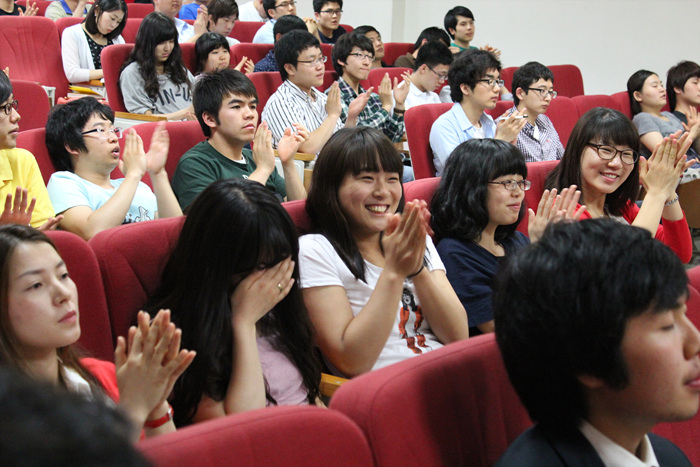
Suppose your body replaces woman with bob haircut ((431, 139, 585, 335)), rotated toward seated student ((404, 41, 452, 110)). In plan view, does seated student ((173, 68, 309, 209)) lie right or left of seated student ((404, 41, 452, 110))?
left

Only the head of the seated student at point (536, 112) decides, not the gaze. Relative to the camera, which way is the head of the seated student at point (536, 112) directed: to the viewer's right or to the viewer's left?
to the viewer's right

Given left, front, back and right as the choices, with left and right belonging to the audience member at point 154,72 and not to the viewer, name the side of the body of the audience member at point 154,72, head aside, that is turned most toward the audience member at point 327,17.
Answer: left

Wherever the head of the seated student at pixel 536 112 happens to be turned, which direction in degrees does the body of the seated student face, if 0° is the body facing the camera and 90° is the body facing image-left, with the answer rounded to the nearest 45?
approximately 315°

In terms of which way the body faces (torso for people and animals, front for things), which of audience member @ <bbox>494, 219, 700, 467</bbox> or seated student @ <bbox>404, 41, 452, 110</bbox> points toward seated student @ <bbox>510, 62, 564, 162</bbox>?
seated student @ <bbox>404, 41, 452, 110</bbox>

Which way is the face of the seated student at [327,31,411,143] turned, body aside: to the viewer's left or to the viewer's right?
to the viewer's right

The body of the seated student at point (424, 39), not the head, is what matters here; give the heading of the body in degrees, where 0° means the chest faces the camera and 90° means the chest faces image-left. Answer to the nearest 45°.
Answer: approximately 315°
